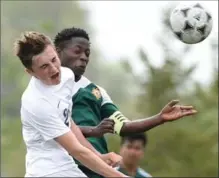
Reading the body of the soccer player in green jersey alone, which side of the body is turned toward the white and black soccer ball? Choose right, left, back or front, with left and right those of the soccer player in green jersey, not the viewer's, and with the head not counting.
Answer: left

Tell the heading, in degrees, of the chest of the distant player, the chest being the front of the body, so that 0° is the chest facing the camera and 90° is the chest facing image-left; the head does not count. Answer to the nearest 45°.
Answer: approximately 0°

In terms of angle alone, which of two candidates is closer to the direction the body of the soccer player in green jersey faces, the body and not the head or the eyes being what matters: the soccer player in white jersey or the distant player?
the soccer player in white jersey

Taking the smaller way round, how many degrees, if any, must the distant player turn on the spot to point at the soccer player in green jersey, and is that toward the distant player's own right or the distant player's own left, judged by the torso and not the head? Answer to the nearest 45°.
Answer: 0° — they already face them

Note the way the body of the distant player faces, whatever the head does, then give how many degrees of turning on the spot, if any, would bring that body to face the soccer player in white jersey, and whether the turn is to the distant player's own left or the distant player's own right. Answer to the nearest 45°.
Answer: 0° — they already face them
